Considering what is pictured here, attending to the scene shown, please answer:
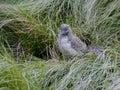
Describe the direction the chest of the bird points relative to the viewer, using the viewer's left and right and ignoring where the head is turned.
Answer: facing the viewer and to the left of the viewer
